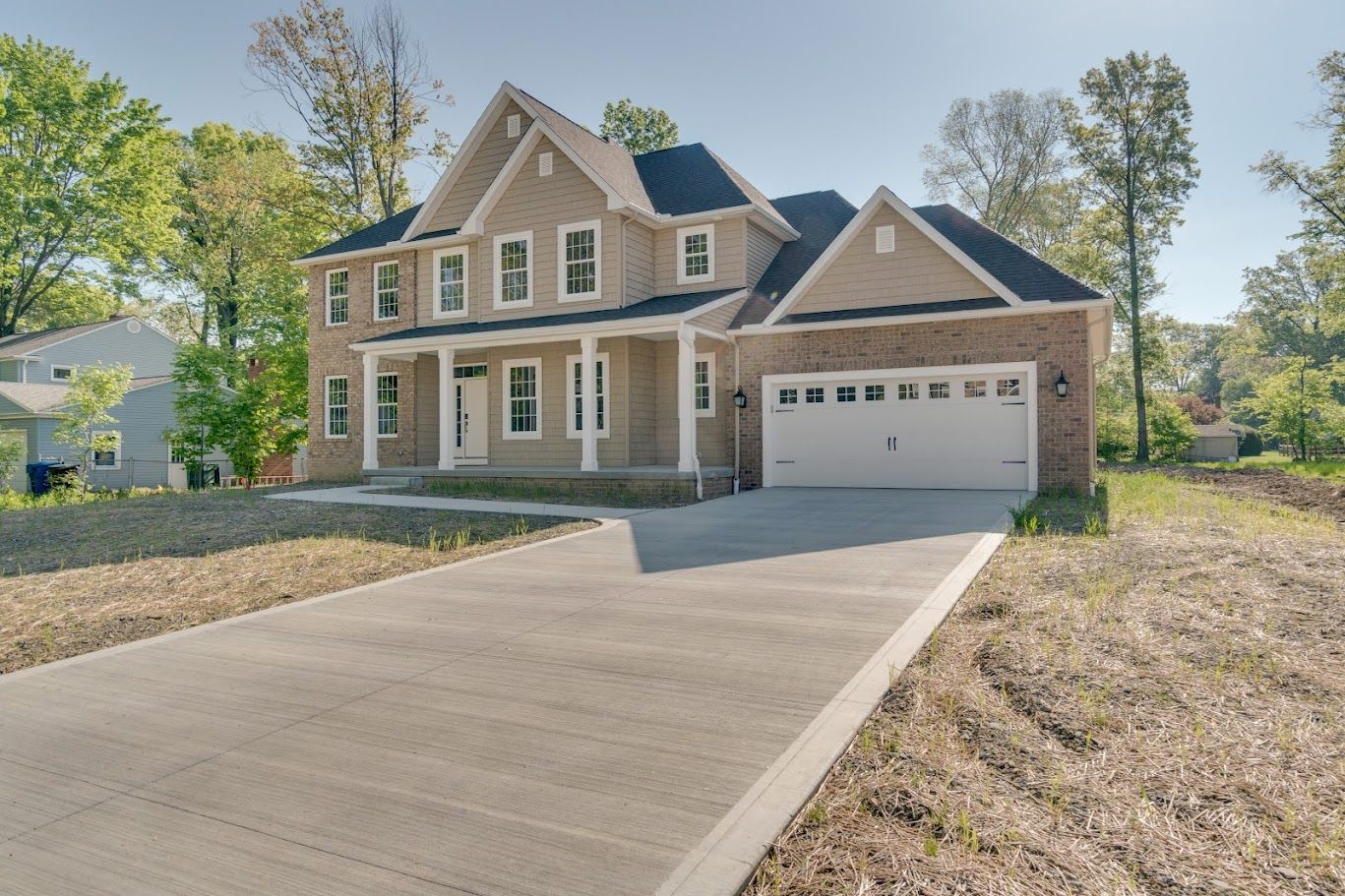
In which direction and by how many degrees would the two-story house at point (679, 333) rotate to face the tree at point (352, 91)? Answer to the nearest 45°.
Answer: approximately 90° to its right

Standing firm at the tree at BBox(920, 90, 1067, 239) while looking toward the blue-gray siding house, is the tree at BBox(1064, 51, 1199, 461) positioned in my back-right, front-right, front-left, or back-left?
back-left

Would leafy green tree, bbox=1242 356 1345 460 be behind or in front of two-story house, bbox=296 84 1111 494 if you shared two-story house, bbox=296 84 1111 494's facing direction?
behind

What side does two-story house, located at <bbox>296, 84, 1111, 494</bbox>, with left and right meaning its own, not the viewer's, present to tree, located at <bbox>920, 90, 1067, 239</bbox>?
back

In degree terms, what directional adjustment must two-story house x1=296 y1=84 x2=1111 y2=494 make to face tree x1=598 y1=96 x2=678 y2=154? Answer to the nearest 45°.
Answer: approximately 135° to its right

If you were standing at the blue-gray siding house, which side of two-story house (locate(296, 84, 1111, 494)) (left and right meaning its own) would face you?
right

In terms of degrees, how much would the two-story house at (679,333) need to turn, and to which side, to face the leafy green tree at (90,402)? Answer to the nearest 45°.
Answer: approximately 45° to its right

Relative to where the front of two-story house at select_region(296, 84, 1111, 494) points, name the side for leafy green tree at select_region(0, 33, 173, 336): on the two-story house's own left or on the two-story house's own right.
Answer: on the two-story house's own right

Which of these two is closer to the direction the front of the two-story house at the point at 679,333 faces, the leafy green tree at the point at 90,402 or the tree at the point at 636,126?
the leafy green tree
